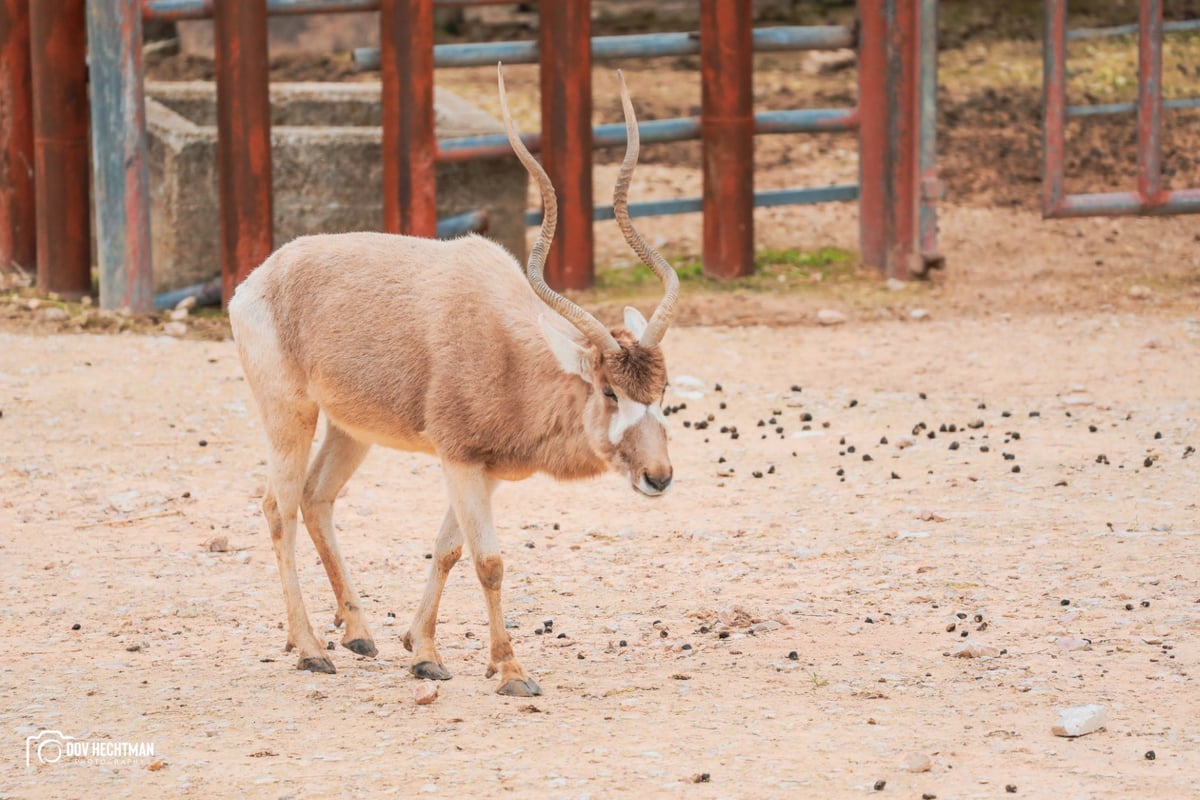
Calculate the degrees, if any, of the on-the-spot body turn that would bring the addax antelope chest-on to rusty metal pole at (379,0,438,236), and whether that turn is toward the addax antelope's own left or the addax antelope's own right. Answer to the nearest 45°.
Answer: approximately 135° to the addax antelope's own left

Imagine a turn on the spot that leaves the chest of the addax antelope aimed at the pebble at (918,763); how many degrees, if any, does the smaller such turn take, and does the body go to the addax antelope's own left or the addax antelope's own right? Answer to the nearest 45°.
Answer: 0° — it already faces it

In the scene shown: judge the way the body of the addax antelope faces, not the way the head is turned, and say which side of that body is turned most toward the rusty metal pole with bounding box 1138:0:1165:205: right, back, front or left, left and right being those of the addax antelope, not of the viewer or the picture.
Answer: left

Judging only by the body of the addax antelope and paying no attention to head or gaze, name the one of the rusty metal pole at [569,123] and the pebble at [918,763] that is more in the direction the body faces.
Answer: the pebble

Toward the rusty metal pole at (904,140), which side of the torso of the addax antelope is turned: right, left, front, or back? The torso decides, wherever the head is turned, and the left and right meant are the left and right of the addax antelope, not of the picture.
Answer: left

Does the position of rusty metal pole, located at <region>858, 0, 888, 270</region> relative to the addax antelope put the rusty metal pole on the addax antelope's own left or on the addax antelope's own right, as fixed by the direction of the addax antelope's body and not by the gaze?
on the addax antelope's own left

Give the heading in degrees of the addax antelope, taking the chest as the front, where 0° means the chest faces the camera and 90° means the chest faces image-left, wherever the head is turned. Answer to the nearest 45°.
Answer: approximately 315°

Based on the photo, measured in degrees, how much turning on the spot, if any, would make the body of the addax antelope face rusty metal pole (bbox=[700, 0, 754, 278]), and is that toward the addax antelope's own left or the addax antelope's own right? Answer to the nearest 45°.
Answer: approximately 135° to the addax antelope's own left

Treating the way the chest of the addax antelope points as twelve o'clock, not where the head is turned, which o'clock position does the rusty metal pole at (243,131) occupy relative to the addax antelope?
The rusty metal pole is roughly at 7 o'clock from the addax antelope.

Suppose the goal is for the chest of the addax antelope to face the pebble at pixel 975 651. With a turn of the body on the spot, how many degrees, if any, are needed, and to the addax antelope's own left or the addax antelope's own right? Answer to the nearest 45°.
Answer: approximately 45° to the addax antelope's own left

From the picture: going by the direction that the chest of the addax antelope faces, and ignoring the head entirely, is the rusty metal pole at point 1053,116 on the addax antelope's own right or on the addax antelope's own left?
on the addax antelope's own left

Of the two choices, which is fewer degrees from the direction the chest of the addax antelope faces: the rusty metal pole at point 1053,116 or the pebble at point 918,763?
the pebble
